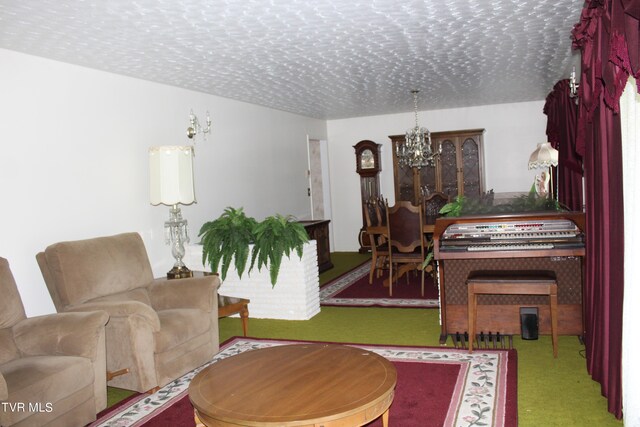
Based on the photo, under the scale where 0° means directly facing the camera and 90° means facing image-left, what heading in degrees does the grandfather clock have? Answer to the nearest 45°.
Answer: approximately 0°

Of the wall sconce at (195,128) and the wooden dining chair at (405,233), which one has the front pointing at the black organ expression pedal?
the wall sconce

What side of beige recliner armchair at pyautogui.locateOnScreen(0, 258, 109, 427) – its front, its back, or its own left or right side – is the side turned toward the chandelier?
left

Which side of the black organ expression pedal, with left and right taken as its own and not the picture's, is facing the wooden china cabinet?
back

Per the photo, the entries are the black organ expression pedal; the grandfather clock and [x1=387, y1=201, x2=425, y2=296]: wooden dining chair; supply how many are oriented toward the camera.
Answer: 2

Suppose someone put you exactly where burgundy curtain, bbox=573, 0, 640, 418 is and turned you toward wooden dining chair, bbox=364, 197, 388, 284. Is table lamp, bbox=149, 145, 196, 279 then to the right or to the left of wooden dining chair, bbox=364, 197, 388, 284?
left

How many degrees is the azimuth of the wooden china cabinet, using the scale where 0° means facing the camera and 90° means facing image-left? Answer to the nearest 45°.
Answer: approximately 0°

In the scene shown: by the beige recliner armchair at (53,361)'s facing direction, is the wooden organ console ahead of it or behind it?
ahead

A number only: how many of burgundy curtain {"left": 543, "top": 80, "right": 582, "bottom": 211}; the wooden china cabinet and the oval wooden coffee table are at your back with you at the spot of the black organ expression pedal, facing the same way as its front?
2
